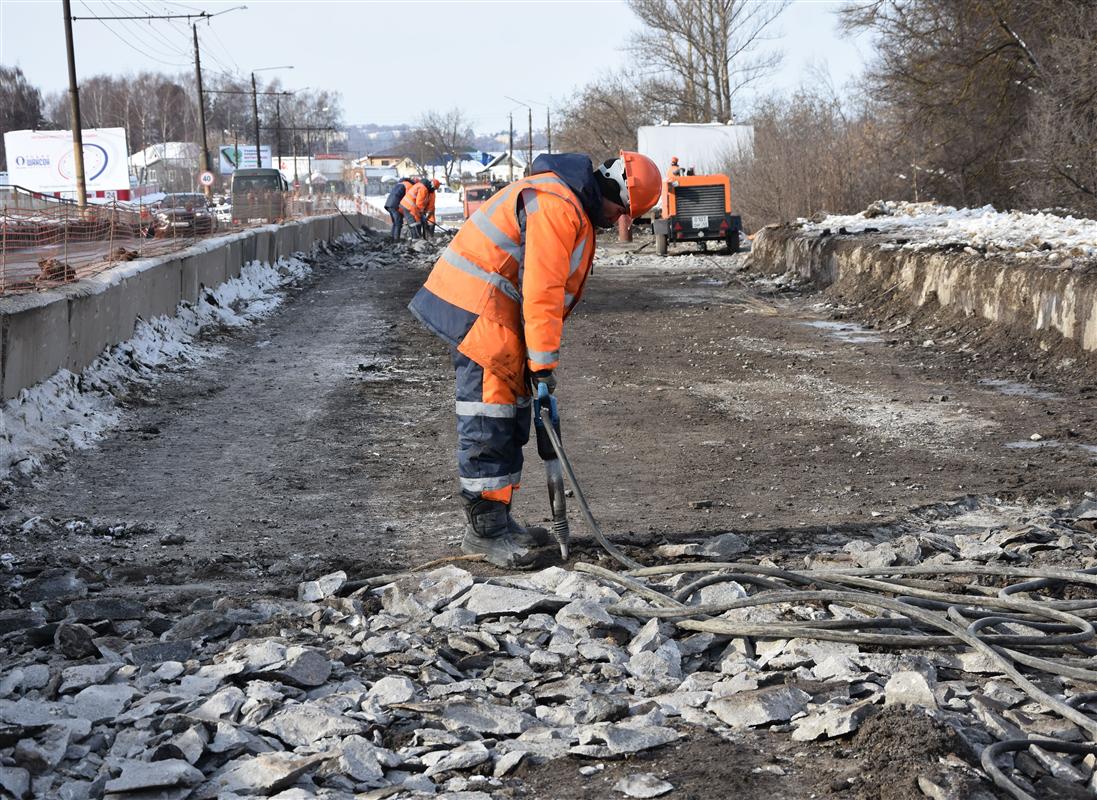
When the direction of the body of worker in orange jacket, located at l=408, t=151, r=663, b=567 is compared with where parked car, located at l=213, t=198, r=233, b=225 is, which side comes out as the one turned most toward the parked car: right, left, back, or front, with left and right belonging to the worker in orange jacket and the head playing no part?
left

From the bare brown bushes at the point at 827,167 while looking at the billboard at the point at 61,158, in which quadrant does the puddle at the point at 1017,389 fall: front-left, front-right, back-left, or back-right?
back-left

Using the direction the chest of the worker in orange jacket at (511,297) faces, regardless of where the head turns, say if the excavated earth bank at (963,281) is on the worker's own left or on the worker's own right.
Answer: on the worker's own left

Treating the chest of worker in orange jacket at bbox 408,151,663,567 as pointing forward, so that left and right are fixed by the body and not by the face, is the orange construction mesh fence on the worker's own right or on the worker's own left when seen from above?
on the worker's own left

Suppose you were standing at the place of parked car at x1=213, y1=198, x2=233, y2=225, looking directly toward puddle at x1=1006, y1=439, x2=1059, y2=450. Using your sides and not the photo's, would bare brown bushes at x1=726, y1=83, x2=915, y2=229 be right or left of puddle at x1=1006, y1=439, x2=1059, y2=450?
left

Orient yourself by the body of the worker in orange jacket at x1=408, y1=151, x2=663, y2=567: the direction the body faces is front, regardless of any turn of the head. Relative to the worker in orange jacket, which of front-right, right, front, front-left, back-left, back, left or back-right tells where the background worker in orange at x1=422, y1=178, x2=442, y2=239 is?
left

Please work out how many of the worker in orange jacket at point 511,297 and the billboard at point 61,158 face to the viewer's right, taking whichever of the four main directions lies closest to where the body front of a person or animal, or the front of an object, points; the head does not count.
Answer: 1

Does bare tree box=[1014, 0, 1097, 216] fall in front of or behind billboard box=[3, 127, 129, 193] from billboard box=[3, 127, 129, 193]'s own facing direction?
in front

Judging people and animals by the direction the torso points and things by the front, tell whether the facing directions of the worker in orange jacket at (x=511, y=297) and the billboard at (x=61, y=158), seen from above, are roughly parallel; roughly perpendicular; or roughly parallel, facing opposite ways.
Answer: roughly perpendicular

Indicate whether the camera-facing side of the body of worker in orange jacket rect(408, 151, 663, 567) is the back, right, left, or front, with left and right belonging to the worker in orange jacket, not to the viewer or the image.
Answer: right

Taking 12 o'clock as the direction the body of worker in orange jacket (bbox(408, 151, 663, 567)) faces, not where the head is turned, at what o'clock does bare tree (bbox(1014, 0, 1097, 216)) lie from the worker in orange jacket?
The bare tree is roughly at 10 o'clock from the worker in orange jacket.

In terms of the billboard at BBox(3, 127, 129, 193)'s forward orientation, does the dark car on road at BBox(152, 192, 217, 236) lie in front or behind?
in front

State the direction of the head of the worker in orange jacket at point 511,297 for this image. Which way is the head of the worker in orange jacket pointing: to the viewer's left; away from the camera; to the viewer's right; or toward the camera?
to the viewer's right

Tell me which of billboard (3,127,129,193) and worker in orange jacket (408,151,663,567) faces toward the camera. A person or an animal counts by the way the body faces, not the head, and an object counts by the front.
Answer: the billboard

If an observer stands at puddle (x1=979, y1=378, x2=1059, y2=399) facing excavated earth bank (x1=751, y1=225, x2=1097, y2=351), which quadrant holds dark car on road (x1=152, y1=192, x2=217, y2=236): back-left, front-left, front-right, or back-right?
front-left

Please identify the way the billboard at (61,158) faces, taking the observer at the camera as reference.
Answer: facing the viewer

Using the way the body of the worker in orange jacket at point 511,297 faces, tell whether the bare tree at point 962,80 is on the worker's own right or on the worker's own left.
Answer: on the worker's own left

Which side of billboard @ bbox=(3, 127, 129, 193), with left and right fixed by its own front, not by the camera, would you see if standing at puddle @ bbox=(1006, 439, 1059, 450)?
front
